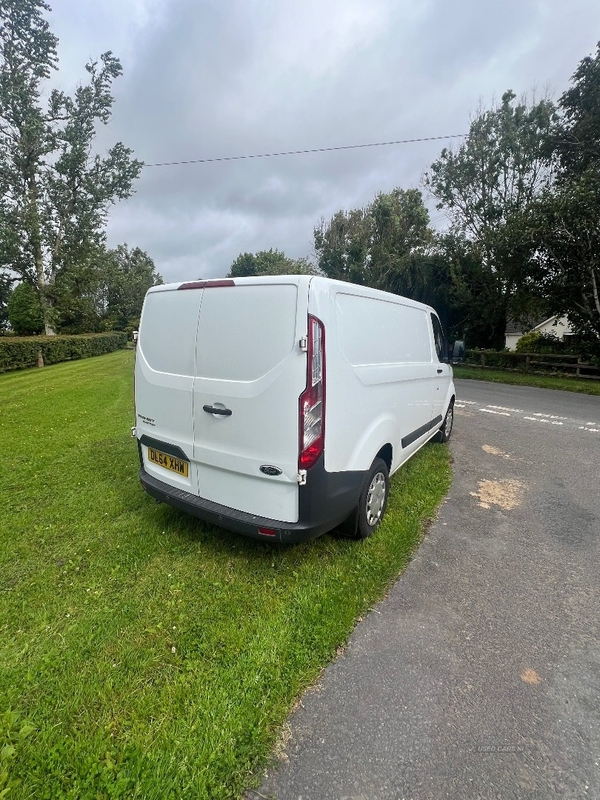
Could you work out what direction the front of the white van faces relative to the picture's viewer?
facing away from the viewer and to the right of the viewer

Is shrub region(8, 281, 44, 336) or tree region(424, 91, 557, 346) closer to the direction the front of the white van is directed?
the tree

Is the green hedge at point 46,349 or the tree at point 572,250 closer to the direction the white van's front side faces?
the tree

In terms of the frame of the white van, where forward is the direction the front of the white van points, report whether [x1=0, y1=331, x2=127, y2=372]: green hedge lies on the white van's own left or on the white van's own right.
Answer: on the white van's own left

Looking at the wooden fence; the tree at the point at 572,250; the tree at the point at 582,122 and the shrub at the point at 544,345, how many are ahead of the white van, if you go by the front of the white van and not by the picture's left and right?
4

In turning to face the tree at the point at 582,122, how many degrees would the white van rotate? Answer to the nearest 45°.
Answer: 0° — it already faces it

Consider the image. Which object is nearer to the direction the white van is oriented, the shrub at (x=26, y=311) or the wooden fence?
the wooden fence

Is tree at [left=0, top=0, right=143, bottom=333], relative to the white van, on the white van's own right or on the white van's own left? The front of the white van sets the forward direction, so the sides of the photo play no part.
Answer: on the white van's own left

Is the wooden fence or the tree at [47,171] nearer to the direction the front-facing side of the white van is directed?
the wooden fence
